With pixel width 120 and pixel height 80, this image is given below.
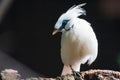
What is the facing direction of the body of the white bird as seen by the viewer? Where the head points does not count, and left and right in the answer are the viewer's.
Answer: facing the viewer and to the left of the viewer
